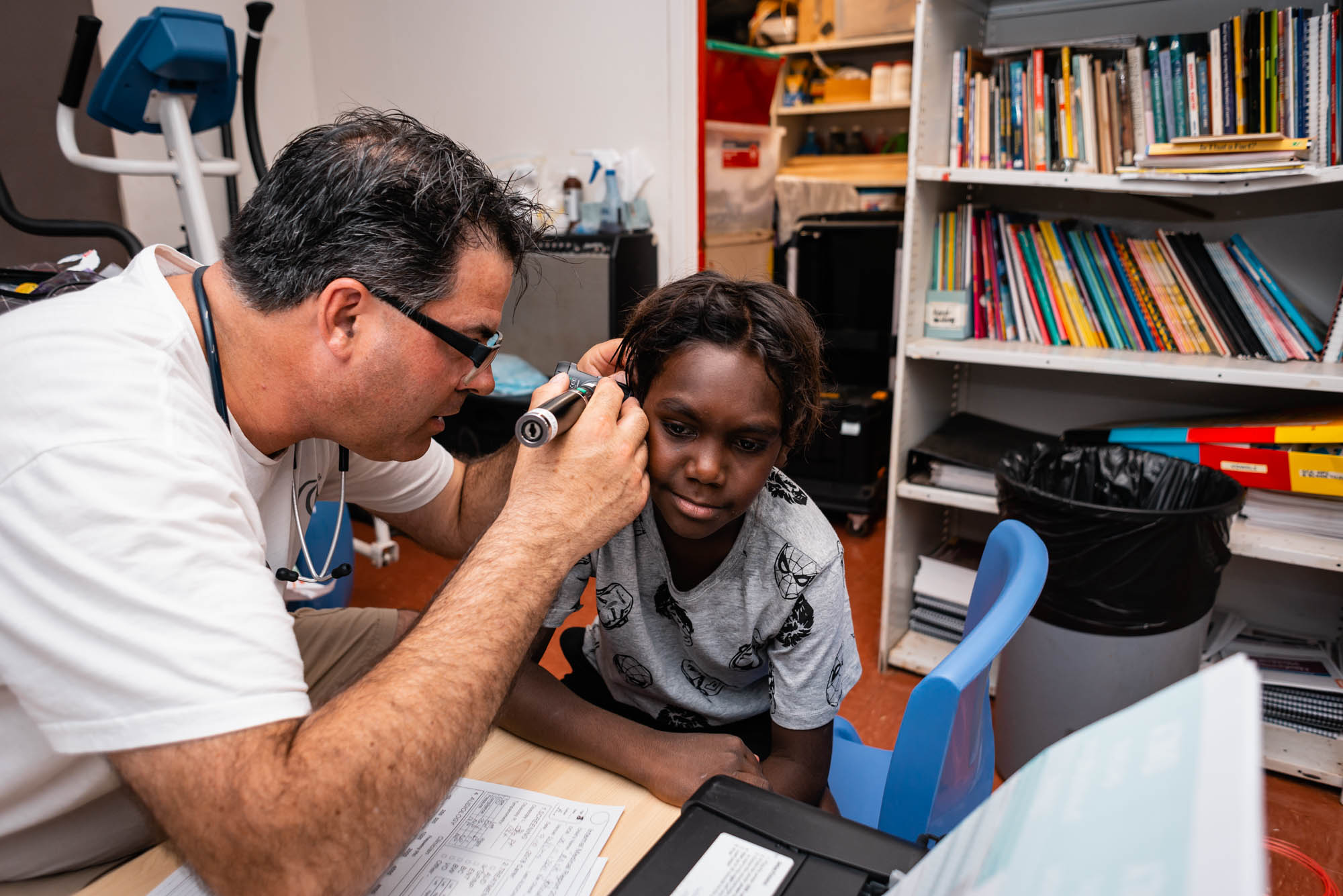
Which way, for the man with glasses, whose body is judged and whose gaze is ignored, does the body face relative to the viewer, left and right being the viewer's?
facing to the right of the viewer

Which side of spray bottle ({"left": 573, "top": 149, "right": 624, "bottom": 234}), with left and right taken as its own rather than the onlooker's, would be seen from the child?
left

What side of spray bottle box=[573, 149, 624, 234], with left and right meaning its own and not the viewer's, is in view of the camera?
left

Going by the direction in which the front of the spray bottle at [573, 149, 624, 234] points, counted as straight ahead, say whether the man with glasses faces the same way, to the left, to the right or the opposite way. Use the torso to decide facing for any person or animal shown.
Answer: the opposite way

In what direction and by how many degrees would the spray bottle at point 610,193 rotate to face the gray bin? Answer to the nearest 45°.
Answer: approximately 135° to its left

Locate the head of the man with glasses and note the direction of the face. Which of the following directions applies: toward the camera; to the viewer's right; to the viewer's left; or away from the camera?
to the viewer's right
